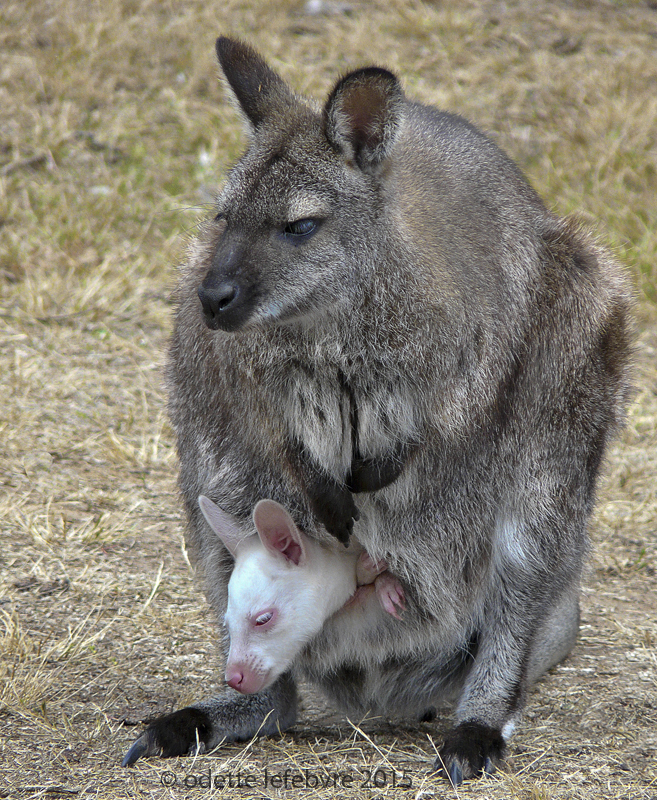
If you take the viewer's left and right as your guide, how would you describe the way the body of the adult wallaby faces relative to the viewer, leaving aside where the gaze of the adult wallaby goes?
facing the viewer and to the left of the viewer
